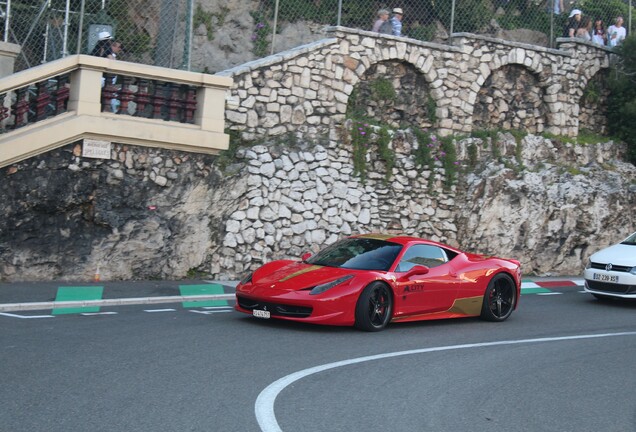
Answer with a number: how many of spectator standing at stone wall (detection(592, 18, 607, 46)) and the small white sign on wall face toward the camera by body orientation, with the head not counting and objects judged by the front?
2

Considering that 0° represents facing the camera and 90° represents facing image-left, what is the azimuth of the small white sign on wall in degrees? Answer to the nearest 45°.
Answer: approximately 0°

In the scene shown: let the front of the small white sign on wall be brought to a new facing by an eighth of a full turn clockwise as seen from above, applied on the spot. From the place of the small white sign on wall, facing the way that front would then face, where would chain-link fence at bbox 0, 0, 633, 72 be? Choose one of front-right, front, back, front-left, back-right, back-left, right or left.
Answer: back

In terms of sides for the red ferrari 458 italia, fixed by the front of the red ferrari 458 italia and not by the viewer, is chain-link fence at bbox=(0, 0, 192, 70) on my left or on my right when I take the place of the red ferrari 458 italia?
on my right

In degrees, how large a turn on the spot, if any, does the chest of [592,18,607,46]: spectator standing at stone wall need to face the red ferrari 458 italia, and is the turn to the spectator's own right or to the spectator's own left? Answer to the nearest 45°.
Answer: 0° — they already face it

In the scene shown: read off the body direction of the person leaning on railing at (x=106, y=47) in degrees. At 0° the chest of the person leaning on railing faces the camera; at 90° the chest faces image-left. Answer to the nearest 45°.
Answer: approximately 315°

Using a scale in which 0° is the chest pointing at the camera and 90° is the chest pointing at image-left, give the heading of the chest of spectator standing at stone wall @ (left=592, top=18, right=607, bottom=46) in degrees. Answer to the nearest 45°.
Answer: approximately 0°

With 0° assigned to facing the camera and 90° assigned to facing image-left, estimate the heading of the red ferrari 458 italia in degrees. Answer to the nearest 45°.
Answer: approximately 45°
